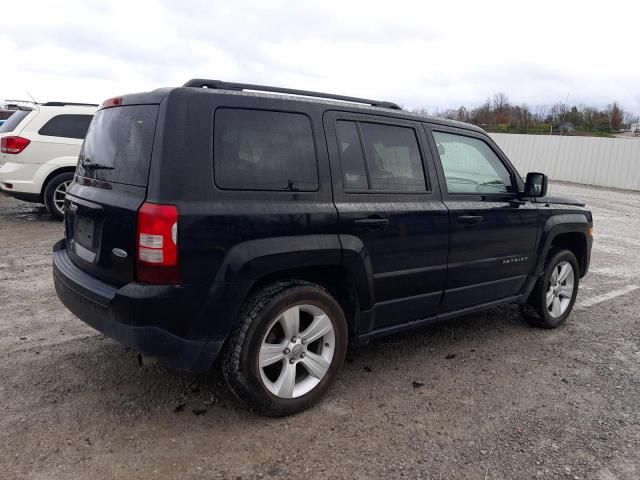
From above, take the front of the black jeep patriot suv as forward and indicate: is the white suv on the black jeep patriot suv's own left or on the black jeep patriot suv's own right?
on the black jeep patriot suv's own left

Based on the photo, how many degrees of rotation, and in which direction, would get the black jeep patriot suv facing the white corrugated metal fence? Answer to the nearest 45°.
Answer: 0° — it already faces it

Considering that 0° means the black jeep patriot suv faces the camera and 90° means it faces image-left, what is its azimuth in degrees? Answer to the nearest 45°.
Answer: approximately 225°

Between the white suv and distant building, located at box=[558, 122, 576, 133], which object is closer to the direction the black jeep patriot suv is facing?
the distant building

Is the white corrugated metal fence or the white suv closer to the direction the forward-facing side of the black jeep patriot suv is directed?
the white corrugated metal fence

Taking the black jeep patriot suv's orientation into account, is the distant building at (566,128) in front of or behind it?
in front
